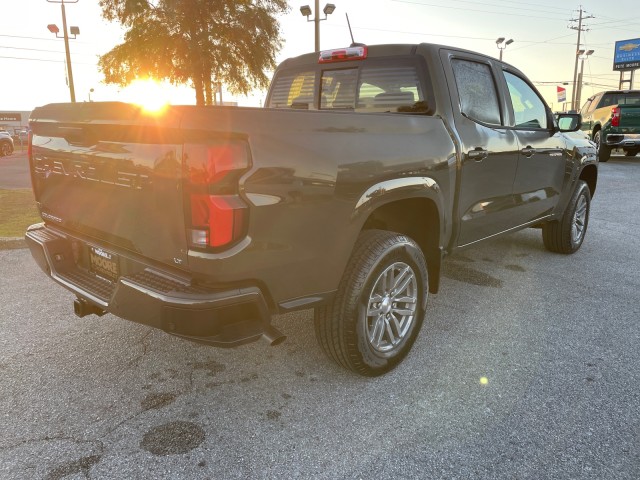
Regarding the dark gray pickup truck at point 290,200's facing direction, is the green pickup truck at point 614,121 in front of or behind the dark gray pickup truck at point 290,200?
in front

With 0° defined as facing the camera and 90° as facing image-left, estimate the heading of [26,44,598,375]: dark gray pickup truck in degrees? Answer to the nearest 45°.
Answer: approximately 225°

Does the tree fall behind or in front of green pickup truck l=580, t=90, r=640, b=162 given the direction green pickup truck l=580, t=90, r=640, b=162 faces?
in front

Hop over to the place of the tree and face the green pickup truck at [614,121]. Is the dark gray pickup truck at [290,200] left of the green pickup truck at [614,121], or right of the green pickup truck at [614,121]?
right

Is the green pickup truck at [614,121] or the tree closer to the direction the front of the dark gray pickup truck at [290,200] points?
the green pickup truck

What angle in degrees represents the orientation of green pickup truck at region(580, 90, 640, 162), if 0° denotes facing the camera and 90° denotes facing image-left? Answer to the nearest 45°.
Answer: approximately 135°

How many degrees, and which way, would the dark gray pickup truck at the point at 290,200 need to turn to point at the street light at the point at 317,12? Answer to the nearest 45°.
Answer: approximately 45° to its left

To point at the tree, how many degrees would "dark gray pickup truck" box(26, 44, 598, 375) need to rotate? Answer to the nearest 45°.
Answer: approximately 45° to its left

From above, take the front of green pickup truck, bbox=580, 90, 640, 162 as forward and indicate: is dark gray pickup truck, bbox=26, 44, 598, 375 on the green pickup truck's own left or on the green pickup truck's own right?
on the green pickup truck's own left
